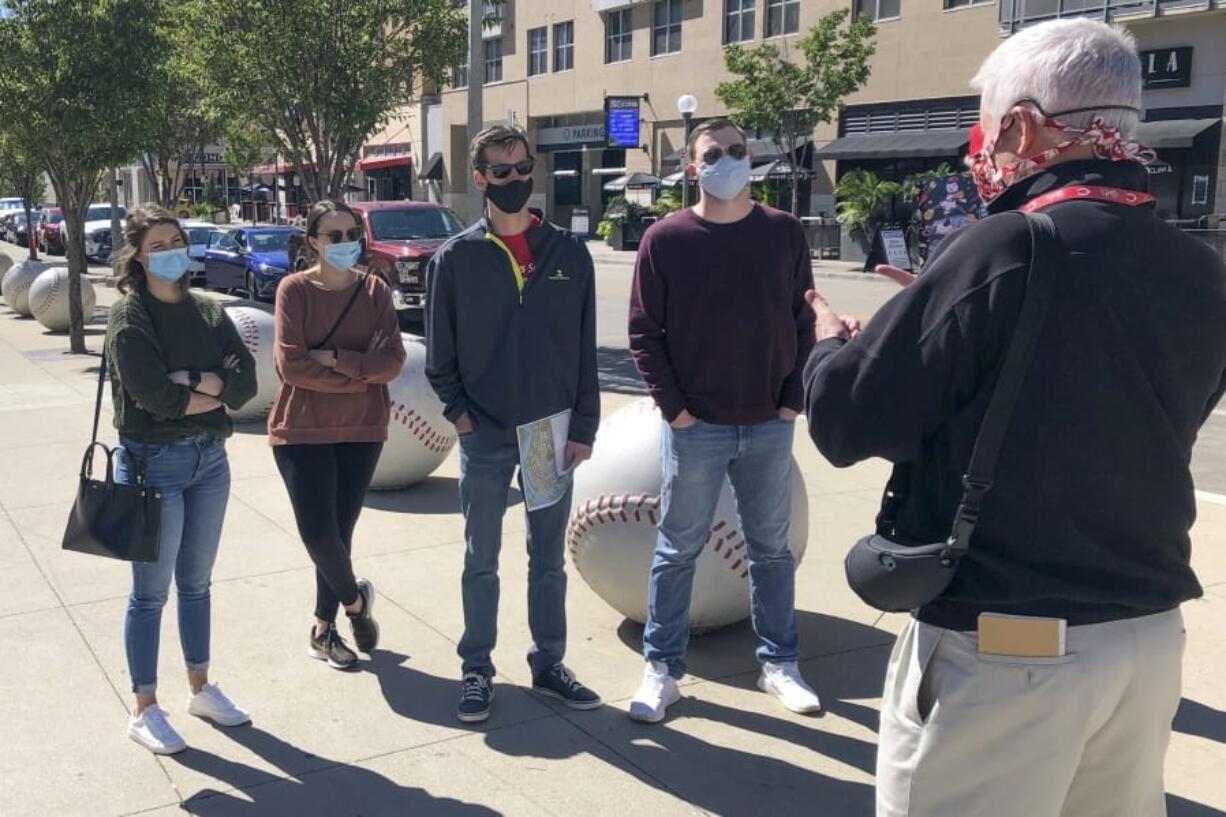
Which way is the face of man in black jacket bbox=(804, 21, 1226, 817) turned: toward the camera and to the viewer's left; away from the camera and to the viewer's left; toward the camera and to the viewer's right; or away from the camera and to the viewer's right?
away from the camera and to the viewer's left

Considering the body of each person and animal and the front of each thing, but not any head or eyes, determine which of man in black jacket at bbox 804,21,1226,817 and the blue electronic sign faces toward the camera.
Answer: the blue electronic sign

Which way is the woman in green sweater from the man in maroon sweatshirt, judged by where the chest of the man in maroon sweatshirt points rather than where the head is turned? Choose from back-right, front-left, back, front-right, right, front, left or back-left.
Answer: right

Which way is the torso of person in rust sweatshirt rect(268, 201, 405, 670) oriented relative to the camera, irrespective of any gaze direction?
toward the camera

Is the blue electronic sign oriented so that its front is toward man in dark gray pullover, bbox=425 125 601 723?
yes

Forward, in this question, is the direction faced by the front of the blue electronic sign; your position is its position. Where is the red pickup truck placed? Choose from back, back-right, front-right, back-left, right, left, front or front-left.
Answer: front

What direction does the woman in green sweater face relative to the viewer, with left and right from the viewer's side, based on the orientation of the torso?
facing the viewer and to the right of the viewer

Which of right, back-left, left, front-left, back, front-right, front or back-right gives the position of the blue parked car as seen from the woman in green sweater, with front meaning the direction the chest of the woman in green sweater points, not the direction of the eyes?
back-left

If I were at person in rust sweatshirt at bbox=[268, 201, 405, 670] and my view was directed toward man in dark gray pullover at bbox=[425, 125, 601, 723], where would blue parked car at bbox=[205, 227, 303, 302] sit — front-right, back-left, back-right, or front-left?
back-left

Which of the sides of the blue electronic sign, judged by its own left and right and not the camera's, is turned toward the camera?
front

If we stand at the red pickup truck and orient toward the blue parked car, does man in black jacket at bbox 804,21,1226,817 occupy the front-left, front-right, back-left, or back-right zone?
back-left

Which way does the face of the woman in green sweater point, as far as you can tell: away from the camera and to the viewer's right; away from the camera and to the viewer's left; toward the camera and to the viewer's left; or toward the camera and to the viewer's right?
toward the camera and to the viewer's right

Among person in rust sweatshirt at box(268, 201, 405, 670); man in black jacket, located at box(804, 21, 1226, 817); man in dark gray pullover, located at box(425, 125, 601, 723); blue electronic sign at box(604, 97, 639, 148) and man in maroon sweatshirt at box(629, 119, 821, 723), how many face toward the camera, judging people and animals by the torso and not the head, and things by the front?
4

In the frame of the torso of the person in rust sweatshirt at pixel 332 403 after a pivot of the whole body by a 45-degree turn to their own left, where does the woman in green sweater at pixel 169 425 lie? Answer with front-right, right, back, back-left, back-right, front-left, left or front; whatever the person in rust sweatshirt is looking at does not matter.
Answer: right

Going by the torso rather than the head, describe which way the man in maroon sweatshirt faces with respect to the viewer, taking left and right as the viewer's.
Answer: facing the viewer

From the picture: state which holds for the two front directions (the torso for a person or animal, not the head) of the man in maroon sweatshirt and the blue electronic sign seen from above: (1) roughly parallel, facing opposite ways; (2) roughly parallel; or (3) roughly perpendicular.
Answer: roughly parallel

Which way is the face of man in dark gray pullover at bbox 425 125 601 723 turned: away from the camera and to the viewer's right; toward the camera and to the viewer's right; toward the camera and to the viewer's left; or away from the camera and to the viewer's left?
toward the camera and to the viewer's right

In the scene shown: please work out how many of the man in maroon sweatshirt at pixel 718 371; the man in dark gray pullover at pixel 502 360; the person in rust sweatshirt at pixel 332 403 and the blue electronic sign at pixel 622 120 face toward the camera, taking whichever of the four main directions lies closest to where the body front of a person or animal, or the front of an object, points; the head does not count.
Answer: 4

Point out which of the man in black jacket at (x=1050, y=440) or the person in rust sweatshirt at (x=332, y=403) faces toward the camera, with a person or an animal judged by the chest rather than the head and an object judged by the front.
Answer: the person in rust sweatshirt

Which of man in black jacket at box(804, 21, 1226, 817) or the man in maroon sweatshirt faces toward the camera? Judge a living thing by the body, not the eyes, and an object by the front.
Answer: the man in maroon sweatshirt

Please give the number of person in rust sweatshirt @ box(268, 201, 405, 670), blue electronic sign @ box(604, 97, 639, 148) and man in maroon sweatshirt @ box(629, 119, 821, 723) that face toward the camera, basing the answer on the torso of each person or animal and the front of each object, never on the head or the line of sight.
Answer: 3
